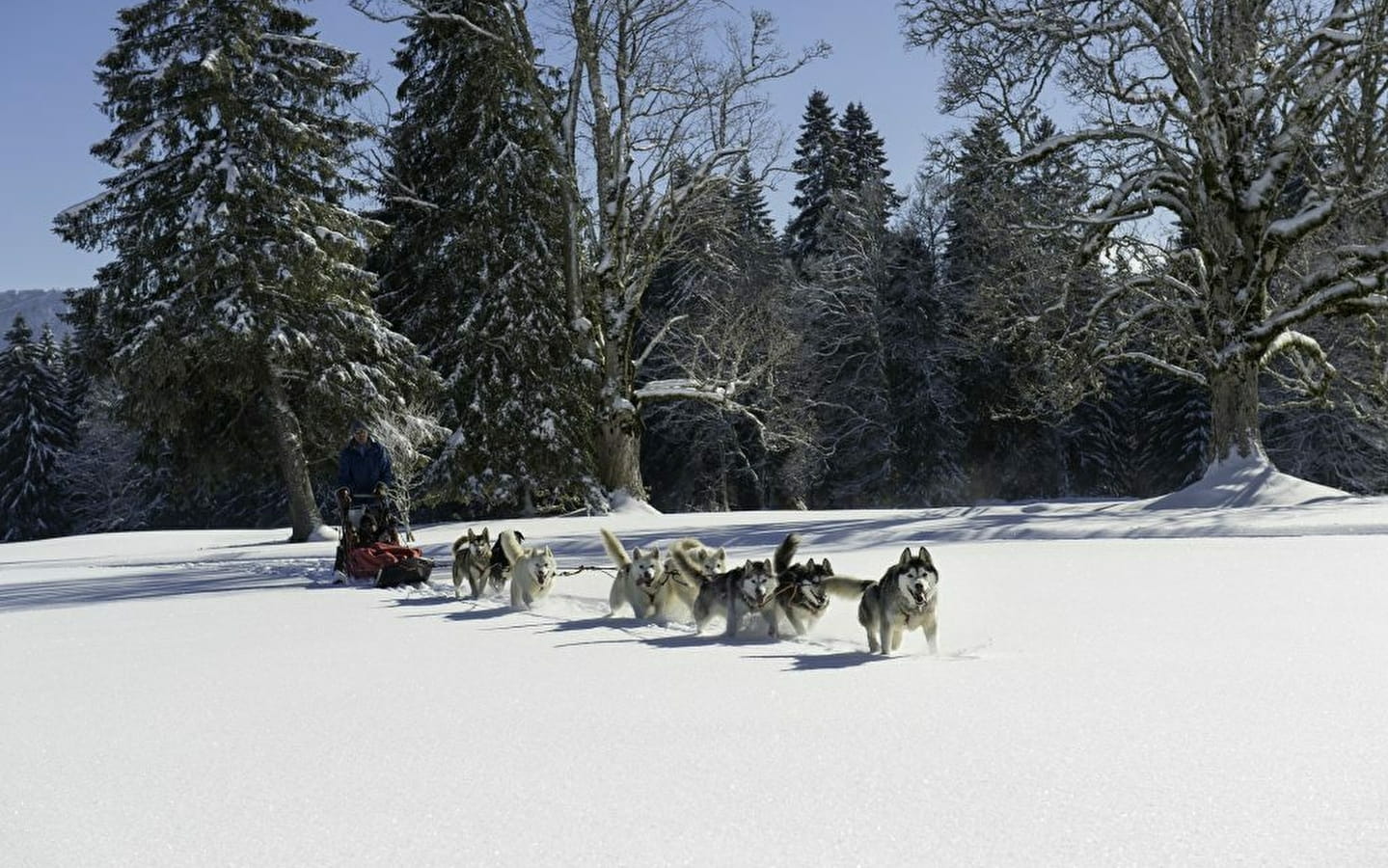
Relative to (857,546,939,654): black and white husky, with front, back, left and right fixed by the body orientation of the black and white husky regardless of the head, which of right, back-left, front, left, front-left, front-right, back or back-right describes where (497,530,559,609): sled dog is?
back

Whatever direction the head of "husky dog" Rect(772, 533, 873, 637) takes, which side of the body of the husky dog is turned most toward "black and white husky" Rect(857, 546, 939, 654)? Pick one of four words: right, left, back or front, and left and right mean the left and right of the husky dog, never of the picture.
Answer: front

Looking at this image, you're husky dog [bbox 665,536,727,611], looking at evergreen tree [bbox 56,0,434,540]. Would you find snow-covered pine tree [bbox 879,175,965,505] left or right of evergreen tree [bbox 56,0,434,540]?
right

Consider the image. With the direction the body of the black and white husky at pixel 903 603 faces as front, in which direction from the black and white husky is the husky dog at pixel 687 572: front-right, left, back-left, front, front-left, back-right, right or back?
back

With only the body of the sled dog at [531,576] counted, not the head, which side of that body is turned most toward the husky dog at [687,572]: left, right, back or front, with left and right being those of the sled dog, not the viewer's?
front

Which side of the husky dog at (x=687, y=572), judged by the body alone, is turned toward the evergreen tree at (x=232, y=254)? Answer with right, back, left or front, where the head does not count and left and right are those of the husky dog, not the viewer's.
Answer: back

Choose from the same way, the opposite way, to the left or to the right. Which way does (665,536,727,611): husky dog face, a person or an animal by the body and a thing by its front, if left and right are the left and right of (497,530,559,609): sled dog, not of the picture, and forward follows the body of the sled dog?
the same way

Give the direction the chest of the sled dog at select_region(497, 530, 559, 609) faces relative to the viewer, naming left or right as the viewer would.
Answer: facing the viewer and to the right of the viewer

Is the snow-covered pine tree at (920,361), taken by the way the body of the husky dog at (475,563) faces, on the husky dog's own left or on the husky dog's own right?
on the husky dog's own left

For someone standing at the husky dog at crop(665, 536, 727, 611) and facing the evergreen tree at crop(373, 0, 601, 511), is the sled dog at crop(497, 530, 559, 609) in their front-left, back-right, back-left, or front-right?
front-left

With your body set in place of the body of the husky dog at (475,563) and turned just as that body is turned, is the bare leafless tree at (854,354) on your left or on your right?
on your left

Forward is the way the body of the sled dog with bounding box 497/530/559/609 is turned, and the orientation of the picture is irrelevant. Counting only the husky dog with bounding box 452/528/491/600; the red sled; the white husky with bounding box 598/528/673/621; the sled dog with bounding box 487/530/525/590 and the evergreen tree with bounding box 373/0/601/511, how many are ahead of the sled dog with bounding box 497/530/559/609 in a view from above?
1

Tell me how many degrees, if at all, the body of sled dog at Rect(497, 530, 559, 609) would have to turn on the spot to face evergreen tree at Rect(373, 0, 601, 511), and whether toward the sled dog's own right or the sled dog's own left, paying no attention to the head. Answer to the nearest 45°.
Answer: approximately 135° to the sled dog's own left

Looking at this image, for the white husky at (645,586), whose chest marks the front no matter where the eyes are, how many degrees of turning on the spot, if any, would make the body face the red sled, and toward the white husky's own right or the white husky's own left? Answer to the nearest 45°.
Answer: approximately 180°

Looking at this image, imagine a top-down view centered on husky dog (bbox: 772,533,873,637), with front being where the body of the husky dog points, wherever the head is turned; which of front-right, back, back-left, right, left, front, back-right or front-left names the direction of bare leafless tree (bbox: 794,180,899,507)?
back-left

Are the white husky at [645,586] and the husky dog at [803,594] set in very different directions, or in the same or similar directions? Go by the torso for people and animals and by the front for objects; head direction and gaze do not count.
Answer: same or similar directions

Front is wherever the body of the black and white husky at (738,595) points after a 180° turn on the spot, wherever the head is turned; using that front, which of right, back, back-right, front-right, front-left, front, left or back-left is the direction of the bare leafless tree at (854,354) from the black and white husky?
front-right

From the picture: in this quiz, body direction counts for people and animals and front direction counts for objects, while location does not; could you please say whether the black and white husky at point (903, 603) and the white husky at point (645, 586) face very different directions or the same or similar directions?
same or similar directions

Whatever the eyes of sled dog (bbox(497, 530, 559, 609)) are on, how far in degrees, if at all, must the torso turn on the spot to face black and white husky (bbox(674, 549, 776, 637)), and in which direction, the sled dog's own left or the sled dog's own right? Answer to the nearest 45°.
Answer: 0° — it already faces it

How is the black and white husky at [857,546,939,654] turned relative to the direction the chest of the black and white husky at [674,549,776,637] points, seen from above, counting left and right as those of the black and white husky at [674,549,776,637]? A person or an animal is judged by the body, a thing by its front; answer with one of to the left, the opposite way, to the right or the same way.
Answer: the same way

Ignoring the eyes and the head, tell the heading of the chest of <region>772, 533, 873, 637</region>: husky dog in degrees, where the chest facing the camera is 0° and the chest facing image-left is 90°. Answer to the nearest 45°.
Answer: approximately 315°
